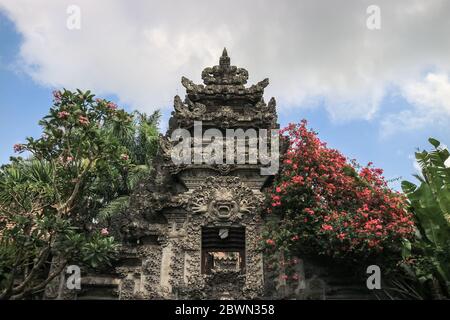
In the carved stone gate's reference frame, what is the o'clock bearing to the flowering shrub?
The flowering shrub is roughly at 10 o'clock from the carved stone gate.

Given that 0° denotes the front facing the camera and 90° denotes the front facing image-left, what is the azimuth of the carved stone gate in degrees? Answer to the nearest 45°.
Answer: approximately 0°

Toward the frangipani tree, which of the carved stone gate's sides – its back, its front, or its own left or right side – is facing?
right

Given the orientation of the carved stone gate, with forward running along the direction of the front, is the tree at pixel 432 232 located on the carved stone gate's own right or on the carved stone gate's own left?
on the carved stone gate's own left
